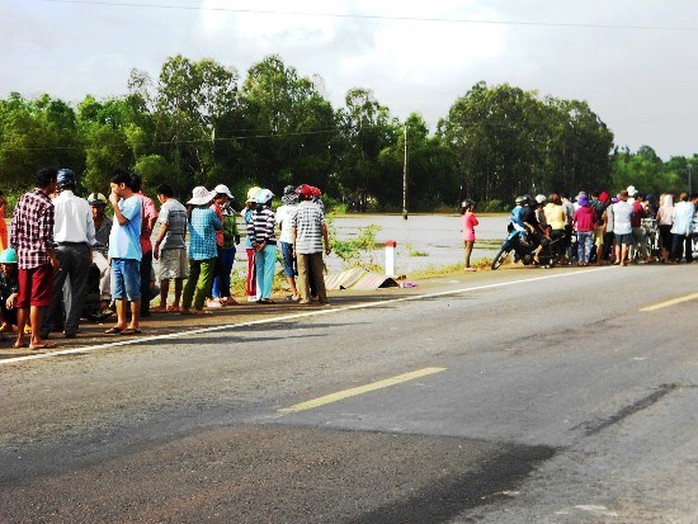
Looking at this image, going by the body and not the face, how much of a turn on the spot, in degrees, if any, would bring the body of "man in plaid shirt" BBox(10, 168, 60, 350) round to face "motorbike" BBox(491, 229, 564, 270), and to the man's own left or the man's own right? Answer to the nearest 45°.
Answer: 0° — they already face it

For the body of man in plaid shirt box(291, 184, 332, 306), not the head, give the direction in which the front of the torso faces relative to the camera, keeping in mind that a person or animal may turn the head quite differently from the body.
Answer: away from the camera

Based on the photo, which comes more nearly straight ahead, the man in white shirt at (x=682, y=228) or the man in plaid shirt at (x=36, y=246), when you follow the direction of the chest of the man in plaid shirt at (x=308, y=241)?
the man in white shirt
